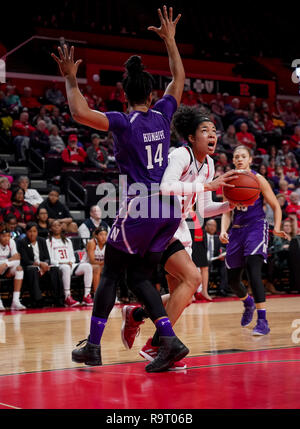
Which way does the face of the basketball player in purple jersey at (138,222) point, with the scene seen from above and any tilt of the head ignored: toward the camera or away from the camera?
away from the camera

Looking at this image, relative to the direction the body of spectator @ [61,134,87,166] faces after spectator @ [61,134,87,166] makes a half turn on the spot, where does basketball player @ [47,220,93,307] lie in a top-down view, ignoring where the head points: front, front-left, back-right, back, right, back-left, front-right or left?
back

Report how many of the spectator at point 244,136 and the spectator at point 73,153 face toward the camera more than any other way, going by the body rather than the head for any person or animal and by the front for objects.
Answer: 2

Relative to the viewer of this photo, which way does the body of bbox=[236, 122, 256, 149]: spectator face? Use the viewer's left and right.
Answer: facing the viewer

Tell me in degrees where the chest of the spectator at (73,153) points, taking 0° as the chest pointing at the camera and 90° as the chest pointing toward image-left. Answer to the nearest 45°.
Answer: approximately 0°

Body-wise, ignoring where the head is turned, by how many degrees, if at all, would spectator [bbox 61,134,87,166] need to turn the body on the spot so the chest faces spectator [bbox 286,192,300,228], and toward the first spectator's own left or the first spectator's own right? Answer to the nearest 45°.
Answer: approximately 90° to the first spectator's own left

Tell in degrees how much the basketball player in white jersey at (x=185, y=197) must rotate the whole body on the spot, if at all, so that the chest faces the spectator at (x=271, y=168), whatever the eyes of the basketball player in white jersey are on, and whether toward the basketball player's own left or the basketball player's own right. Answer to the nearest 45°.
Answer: approximately 135° to the basketball player's own left

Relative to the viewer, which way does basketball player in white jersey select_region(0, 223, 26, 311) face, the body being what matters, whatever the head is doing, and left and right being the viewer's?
facing the viewer and to the right of the viewer

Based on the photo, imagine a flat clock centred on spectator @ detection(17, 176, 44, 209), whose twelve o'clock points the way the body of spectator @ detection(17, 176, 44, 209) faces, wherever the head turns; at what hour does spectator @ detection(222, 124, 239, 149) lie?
spectator @ detection(222, 124, 239, 149) is roughly at 9 o'clock from spectator @ detection(17, 176, 44, 209).

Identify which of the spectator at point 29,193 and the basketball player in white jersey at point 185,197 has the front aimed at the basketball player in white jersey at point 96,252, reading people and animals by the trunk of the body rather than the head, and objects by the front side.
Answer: the spectator

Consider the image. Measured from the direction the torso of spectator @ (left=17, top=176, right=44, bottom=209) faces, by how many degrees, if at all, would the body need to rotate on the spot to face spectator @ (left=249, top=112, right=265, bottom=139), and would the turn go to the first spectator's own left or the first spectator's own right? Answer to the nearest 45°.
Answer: approximately 90° to the first spectator's own left

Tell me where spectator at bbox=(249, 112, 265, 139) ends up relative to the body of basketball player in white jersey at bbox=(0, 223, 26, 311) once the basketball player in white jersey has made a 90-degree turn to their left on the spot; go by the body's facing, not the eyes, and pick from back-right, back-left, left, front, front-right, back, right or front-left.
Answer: front

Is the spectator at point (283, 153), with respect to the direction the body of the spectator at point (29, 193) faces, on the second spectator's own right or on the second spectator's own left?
on the second spectator's own left

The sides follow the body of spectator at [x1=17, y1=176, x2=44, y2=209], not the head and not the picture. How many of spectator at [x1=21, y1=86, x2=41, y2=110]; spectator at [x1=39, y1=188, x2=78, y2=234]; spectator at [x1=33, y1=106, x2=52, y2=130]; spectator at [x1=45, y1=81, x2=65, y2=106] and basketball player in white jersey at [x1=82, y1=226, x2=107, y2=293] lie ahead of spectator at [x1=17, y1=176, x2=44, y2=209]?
2
